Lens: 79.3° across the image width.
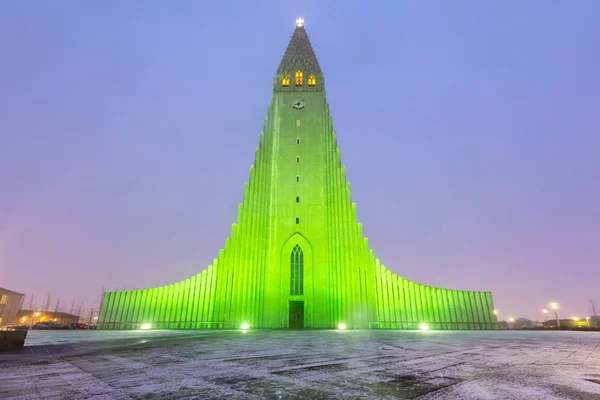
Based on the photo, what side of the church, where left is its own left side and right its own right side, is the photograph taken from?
front
